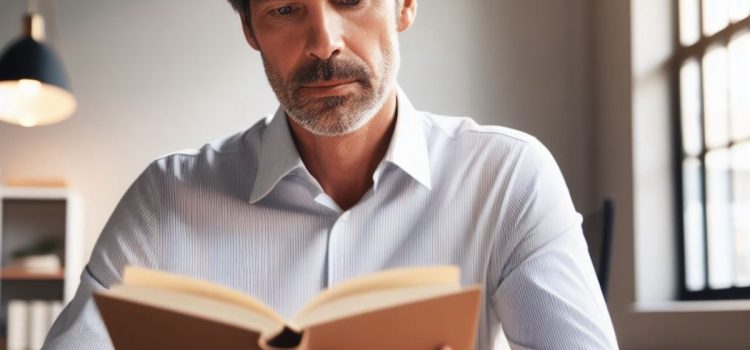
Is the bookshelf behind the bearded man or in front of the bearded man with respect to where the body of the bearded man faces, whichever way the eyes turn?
behind

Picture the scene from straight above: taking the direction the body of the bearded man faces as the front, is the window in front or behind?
behind

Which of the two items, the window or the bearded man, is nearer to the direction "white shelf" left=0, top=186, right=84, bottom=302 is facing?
the bearded man

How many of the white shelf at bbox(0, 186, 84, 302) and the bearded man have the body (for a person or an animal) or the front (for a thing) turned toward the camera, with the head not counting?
2

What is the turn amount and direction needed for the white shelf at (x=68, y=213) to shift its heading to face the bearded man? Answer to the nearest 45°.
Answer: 0° — it already faces them
